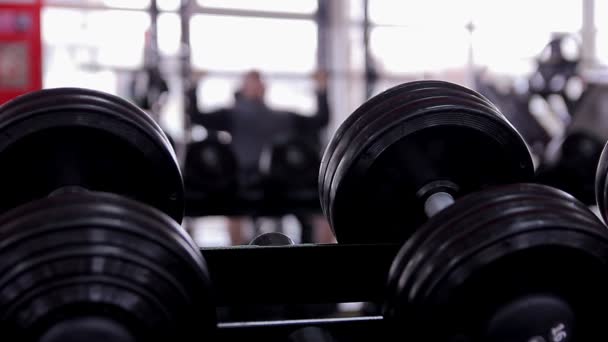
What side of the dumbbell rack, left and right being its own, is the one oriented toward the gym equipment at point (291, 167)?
back

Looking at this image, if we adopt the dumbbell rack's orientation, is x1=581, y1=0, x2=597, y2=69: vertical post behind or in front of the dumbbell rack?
behind

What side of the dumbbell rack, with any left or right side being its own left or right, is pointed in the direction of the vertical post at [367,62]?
back

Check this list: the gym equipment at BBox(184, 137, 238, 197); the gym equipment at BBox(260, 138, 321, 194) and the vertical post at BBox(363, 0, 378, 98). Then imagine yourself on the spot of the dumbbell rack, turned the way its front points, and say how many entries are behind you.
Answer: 3

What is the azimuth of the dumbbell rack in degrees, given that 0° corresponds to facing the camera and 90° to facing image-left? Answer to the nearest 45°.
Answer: approximately 0°
